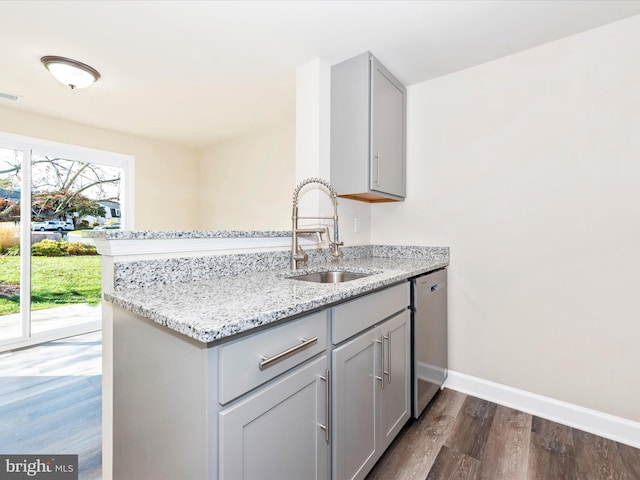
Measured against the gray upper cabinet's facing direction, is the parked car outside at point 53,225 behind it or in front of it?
behind

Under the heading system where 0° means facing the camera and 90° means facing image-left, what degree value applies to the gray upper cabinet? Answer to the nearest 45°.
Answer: approximately 315°

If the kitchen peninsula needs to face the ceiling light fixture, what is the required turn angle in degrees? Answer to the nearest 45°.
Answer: approximately 180°

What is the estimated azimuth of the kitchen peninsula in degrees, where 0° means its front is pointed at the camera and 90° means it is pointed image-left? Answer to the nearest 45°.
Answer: approximately 315°

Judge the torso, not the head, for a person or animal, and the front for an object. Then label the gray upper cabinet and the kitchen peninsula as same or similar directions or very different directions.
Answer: same or similar directions

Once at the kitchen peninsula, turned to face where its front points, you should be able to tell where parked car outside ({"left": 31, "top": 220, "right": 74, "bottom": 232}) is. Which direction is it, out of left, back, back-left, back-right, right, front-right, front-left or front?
back

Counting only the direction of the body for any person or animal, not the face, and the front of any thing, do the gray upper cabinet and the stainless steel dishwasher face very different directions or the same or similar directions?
same or similar directions

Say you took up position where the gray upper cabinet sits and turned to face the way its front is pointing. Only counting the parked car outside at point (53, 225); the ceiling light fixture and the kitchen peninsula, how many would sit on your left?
0

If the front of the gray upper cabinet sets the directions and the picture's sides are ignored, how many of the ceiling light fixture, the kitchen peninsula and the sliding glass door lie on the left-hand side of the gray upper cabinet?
0

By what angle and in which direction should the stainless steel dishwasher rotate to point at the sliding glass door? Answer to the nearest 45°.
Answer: approximately 135° to its right

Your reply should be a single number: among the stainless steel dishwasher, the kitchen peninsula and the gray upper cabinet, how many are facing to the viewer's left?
0

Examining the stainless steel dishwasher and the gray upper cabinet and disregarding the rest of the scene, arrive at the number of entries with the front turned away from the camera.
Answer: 0

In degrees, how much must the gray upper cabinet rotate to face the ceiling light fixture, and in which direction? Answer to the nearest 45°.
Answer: approximately 135° to its right

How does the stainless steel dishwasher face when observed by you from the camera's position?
facing the viewer and to the right of the viewer

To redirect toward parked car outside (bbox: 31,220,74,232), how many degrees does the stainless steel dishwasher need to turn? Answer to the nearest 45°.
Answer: approximately 135° to its right
